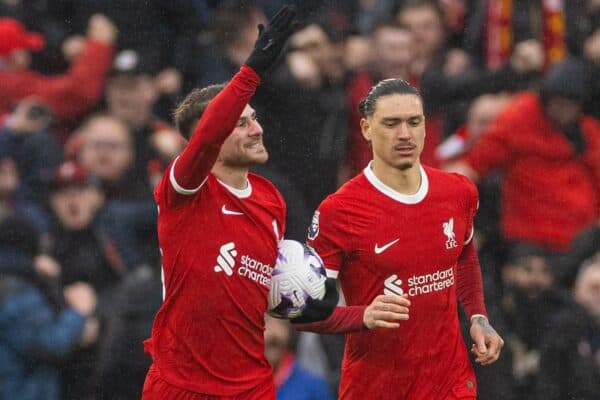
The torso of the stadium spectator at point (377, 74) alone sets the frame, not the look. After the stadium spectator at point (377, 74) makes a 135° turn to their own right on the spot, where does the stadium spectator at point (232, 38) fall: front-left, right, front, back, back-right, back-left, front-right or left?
front-left

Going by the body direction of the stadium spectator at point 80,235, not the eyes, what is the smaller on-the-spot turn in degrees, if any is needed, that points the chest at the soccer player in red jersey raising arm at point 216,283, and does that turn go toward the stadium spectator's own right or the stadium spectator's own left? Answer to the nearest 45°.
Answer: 0° — they already face them

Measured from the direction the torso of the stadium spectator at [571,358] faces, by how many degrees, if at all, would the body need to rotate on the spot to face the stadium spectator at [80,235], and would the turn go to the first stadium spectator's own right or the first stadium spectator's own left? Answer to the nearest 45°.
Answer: approximately 135° to the first stadium spectator's own right

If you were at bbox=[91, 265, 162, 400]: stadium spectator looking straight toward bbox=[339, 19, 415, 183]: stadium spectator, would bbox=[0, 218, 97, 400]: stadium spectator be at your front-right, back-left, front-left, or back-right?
back-left

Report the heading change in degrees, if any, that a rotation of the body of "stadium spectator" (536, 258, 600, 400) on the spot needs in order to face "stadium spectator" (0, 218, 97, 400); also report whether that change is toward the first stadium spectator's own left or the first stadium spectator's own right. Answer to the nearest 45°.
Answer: approximately 90° to the first stadium spectator's own right

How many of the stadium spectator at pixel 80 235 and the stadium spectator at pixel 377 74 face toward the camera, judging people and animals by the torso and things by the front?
2

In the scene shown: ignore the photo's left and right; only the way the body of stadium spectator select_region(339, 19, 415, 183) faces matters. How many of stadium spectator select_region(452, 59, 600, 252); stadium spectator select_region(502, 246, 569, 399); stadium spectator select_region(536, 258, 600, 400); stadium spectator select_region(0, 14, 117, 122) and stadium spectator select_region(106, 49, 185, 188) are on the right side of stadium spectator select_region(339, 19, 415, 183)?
2

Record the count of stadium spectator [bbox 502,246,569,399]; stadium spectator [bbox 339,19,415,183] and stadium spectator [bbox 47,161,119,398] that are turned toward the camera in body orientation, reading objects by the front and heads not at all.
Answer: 3

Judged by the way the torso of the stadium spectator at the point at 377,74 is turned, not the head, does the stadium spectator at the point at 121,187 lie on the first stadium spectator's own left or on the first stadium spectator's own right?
on the first stadium spectator's own right

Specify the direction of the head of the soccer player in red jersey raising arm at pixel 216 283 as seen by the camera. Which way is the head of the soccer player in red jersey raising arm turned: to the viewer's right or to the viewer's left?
to the viewer's right
